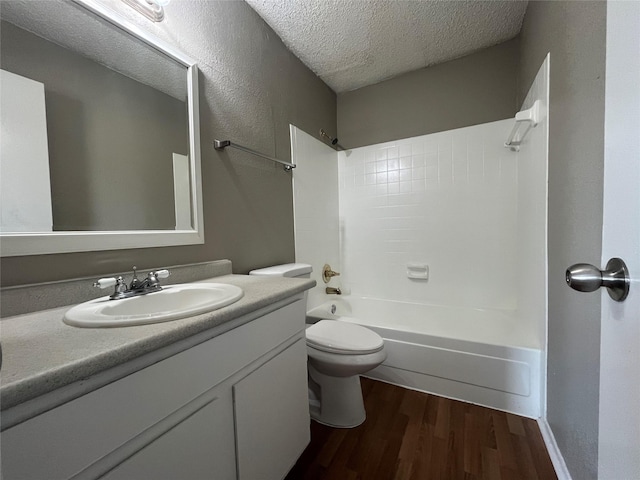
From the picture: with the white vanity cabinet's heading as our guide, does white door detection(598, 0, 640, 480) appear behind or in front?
in front

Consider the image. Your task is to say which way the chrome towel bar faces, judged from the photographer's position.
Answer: facing the viewer and to the right of the viewer

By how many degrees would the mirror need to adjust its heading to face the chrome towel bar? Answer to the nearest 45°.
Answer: approximately 45° to its left

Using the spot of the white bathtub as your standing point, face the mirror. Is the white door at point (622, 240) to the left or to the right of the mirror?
left

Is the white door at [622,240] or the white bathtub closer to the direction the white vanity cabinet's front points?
the white door
